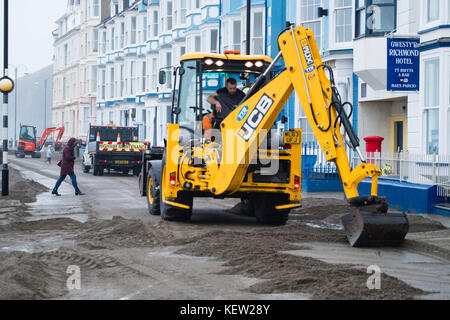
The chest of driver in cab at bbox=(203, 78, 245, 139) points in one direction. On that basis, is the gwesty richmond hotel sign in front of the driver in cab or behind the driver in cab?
behind

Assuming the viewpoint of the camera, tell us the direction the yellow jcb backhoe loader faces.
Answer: facing away from the viewer and to the left of the viewer

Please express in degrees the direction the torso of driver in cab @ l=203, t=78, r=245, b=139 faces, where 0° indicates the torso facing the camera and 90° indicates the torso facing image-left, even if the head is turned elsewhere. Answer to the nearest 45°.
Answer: approximately 45°

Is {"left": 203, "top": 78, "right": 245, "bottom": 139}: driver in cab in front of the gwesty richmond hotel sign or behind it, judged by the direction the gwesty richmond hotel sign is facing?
in front

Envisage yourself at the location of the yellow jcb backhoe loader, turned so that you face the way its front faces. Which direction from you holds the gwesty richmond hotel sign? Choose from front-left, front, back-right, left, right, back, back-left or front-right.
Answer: right

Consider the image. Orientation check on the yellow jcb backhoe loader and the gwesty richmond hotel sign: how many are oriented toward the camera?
1

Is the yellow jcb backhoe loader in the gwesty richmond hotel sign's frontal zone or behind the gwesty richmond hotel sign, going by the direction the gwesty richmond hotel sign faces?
frontal zone
